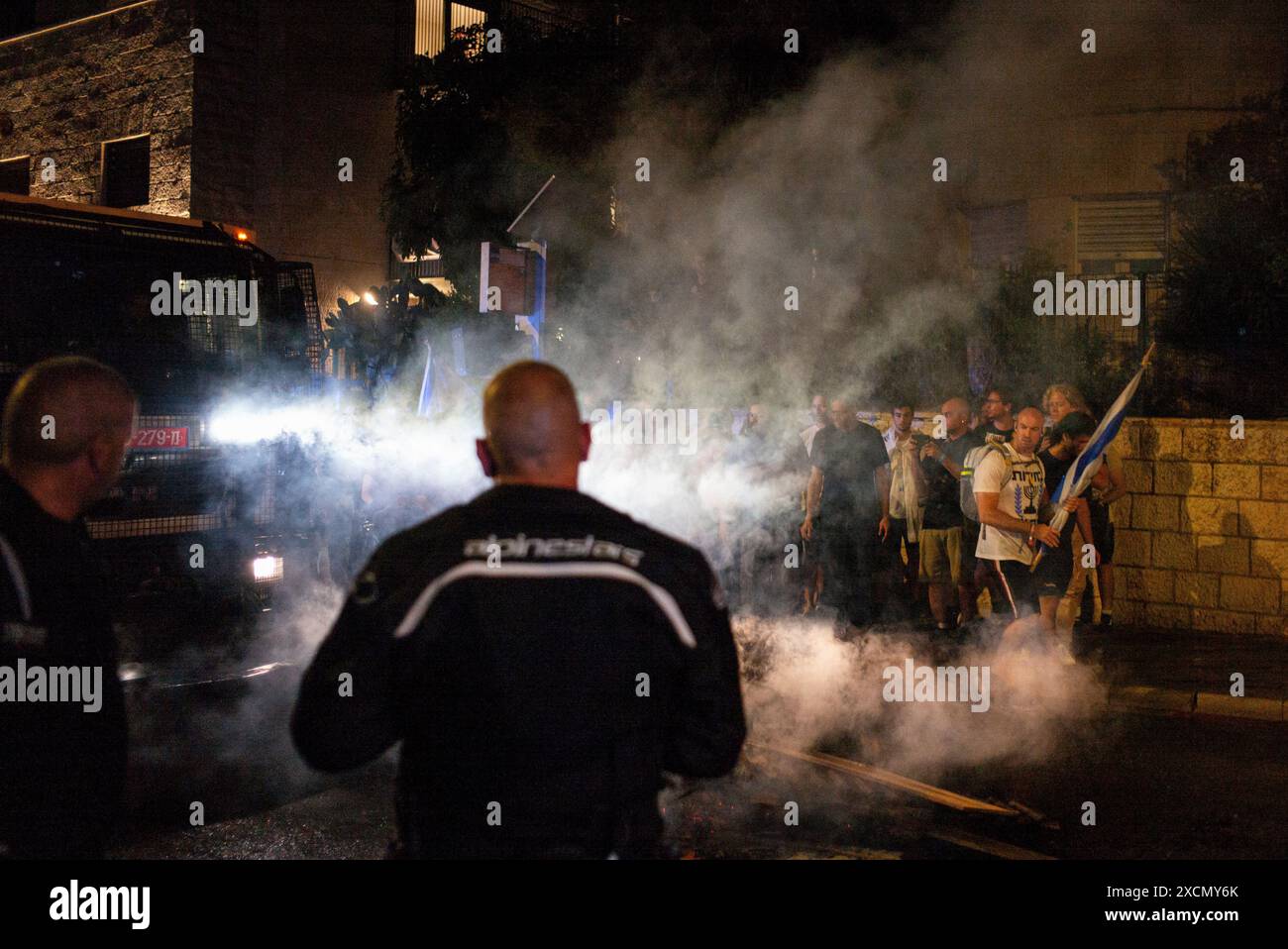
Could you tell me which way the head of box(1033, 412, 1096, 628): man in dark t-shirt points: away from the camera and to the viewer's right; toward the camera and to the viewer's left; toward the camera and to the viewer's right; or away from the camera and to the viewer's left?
toward the camera and to the viewer's left

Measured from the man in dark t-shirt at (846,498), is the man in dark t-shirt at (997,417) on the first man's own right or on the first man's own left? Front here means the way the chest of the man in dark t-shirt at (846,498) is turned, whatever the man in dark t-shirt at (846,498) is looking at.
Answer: on the first man's own left

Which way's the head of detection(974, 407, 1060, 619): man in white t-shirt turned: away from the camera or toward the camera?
toward the camera

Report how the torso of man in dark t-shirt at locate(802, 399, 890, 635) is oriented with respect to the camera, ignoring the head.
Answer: toward the camera

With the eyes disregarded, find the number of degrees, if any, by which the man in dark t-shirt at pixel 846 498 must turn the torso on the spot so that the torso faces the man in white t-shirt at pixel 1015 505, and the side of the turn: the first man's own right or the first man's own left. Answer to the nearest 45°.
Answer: approximately 45° to the first man's own left
